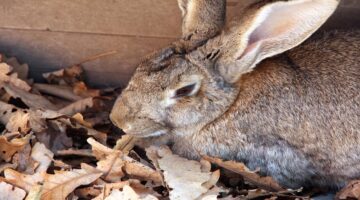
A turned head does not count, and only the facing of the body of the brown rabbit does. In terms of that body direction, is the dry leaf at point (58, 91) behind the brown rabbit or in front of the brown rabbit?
in front

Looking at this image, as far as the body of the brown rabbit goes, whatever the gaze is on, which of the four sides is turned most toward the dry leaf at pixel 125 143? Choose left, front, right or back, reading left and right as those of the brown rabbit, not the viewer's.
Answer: front

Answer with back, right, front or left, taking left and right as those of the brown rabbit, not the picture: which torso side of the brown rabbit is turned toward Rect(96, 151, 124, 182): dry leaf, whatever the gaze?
front

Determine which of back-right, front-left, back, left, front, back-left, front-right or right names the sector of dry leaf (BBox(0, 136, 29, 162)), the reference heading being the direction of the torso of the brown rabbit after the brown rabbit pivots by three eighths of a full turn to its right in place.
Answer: back-left

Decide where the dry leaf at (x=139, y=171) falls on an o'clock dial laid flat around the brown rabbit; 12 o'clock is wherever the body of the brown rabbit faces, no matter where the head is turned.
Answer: The dry leaf is roughly at 11 o'clock from the brown rabbit.

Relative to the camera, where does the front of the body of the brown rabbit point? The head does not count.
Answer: to the viewer's left

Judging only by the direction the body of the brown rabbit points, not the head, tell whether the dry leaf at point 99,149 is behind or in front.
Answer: in front

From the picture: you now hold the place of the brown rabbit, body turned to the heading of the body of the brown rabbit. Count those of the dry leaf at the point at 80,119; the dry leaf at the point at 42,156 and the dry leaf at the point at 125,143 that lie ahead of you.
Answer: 3

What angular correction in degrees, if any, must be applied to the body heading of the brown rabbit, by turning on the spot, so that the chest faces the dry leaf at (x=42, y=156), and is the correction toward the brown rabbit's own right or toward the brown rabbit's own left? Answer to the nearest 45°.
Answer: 0° — it already faces it

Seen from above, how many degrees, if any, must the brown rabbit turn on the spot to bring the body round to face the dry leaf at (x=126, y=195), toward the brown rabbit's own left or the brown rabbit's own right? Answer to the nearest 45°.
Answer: approximately 45° to the brown rabbit's own left

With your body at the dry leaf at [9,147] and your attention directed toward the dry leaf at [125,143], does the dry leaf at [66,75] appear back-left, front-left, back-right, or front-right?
front-left
